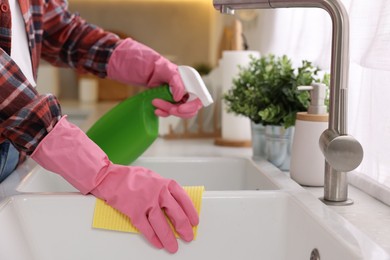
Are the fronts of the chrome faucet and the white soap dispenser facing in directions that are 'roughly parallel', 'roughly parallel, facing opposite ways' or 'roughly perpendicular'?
roughly parallel

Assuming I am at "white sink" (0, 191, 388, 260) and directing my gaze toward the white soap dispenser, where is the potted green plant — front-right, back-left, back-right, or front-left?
front-left

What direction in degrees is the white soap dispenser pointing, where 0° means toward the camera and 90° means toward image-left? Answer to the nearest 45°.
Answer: approximately 90°

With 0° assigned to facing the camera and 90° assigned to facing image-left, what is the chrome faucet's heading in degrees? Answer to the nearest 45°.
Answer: approximately 90°

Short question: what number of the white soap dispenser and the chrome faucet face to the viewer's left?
2
